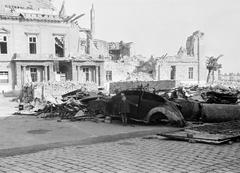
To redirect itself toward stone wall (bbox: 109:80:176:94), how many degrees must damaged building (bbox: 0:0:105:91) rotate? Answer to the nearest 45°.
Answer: approximately 90° to its left

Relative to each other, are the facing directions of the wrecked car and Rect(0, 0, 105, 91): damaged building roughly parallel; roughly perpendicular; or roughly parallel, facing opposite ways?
roughly perpendicular

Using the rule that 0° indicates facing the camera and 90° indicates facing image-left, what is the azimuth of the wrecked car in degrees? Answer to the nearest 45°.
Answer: approximately 90°

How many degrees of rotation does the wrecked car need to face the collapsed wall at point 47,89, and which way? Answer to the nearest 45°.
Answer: approximately 45° to its right

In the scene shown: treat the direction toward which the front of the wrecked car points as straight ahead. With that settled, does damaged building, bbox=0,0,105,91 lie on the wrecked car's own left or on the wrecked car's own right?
on the wrecked car's own right

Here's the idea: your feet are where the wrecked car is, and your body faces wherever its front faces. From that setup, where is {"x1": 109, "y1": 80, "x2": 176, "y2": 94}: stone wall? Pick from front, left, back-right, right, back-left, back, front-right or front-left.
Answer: right

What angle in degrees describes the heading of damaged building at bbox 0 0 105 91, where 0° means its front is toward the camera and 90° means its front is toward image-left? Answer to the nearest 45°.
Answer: approximately 0°

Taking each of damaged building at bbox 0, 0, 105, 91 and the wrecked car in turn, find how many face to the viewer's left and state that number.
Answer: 1
